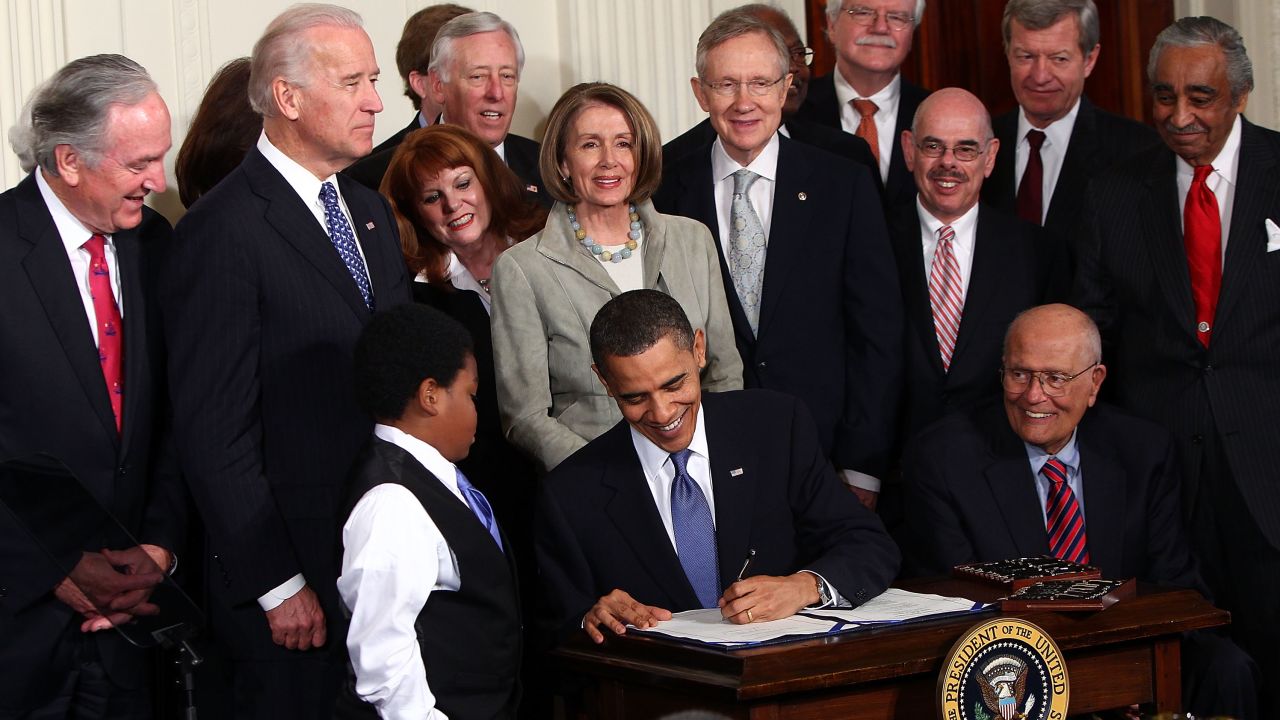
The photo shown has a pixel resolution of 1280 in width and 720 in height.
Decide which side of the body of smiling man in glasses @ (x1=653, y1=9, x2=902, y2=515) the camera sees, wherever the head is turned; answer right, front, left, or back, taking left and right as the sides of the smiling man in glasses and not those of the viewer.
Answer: front

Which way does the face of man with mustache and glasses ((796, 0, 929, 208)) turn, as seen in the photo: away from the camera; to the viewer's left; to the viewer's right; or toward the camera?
toward the camera

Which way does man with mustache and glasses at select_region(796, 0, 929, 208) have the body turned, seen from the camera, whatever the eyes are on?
toward the camera

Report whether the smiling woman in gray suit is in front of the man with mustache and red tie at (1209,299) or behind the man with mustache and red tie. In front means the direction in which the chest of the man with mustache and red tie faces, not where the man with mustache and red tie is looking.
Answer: in front

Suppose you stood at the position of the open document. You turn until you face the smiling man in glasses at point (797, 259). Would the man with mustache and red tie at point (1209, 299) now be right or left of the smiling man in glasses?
right

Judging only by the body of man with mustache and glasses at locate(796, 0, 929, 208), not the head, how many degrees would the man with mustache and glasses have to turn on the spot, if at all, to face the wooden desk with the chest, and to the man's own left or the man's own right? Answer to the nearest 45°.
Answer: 0° — they already face it

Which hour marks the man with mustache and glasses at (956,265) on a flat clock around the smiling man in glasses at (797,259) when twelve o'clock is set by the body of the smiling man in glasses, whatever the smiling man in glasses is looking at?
The man with mustache and glasses is roughly at 8 o'clock from the smiling man in glasses.

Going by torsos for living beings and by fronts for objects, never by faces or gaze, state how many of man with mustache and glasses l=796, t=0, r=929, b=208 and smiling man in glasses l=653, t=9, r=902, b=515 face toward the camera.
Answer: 2

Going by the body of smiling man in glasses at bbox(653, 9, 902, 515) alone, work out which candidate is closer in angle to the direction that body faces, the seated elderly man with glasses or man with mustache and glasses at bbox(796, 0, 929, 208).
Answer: the seated elderly man with glasses

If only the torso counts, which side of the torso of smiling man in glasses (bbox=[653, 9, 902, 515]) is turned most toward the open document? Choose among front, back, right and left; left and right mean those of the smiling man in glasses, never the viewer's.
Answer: front

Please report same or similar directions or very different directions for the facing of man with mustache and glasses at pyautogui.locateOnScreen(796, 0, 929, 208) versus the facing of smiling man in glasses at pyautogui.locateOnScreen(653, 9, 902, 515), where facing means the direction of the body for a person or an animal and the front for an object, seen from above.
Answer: same or similar directions

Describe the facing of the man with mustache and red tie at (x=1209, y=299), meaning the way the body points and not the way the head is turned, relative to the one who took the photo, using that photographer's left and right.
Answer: facing the viewer and to the left of the viewer

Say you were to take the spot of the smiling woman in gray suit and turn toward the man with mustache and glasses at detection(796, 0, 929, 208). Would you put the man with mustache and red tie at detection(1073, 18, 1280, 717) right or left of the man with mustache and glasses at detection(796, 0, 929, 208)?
right

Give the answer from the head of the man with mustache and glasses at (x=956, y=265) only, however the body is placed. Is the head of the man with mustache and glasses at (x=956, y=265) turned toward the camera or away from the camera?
toward the camera

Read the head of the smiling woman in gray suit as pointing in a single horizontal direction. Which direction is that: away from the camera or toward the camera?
toward the camera

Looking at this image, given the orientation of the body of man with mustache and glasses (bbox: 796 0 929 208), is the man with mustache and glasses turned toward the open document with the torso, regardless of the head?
yes
